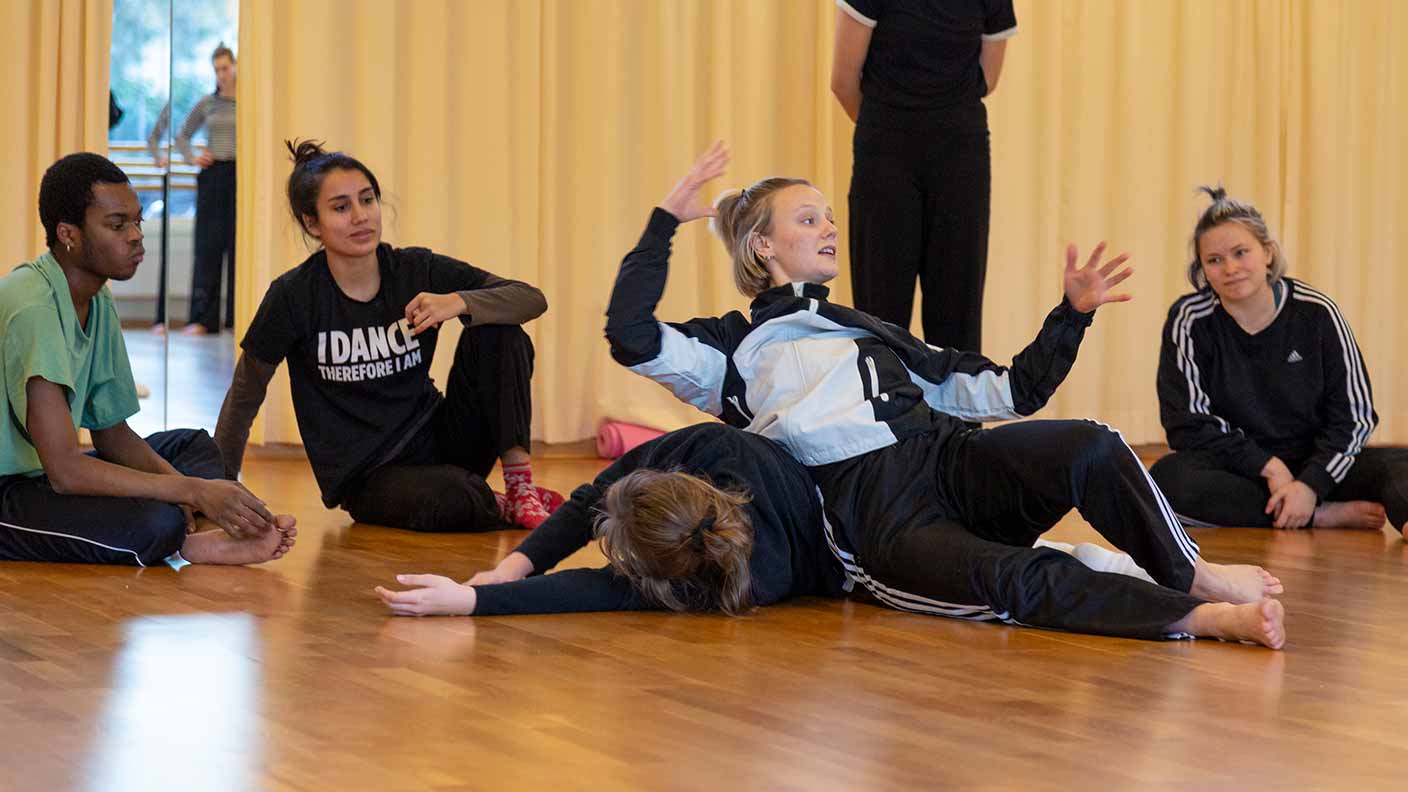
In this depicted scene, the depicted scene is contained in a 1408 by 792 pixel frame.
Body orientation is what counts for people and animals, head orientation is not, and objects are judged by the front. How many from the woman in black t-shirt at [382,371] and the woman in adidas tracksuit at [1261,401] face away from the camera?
0

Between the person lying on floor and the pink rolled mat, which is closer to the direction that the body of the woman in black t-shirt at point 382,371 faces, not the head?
the person lying on floor

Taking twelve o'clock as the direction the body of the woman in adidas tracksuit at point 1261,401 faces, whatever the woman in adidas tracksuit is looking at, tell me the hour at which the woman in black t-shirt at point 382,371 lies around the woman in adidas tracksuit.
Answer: The woman in black t-shirt is roughly at 2 o'clock from the woman in adidas tracksuit.

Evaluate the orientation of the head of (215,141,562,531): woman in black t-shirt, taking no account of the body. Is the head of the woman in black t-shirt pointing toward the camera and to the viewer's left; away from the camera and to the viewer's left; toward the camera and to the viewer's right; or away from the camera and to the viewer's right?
toward the camera and to the viewer's right

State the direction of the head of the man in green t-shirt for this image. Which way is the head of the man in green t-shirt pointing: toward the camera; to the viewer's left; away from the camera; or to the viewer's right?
to the viewer's right

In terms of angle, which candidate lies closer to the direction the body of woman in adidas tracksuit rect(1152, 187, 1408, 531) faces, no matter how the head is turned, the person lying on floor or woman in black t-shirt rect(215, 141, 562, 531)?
the person lying on floor

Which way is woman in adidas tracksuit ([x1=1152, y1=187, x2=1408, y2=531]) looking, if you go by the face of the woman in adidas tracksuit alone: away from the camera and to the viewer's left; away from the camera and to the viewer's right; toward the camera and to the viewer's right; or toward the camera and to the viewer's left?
toward the camera and to the viewer's left

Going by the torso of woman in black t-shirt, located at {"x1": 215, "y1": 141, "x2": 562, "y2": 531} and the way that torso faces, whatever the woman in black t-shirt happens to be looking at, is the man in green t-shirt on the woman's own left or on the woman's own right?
on the woman's own right

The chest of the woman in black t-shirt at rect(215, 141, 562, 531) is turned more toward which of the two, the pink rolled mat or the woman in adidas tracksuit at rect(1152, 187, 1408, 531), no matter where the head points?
the woman in adidas tracksuit

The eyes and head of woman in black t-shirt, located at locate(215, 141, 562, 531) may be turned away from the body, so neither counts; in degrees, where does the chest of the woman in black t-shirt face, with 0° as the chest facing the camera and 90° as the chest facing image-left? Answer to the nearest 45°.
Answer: approximately 315°

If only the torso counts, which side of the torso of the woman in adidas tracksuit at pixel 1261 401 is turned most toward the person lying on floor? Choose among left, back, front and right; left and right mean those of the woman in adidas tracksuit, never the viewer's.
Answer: front

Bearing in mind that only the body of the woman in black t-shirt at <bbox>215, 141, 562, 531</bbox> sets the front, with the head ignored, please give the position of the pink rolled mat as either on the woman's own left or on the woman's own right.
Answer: on the woman's own left
